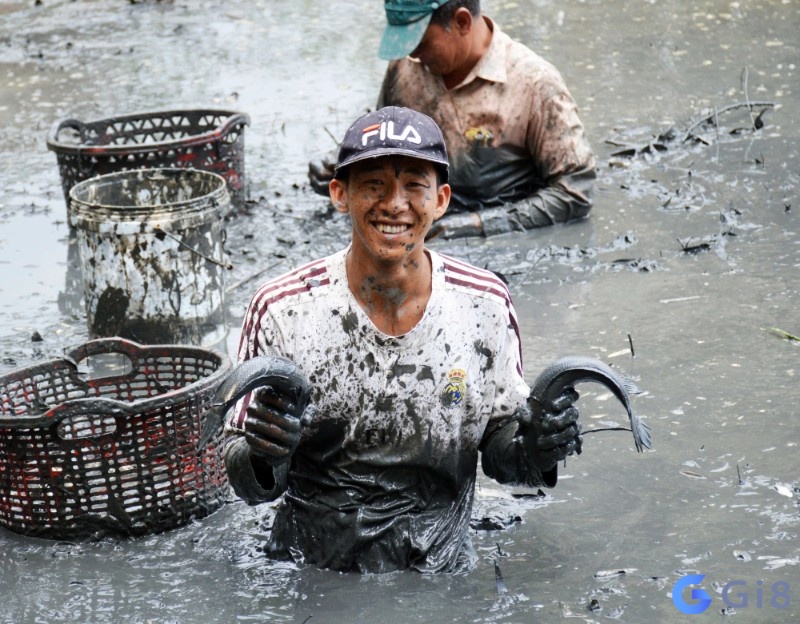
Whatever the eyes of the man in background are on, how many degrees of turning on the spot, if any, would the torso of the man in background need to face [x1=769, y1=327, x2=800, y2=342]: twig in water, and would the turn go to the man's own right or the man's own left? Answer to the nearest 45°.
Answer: approximately 90° to the man's own left

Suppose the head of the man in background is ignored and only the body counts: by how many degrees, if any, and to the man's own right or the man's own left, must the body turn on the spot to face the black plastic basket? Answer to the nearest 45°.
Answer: approximately 45° to the man's own right

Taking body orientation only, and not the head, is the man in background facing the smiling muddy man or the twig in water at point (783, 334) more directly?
the smiling muddy man

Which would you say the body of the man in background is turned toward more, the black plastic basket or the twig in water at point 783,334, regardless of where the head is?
the black plastic basket

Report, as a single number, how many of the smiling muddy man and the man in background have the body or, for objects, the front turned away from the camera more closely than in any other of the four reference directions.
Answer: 0

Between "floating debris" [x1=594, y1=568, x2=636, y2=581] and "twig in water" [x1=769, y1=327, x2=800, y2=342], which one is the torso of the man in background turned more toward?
the floating debris

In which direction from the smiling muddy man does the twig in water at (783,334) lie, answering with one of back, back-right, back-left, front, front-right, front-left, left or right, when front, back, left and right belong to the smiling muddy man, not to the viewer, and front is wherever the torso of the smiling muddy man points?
back-left

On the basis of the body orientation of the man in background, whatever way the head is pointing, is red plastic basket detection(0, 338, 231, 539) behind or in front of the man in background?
in front

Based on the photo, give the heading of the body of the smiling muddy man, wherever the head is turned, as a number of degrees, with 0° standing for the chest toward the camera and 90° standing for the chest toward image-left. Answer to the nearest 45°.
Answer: approximately 0°

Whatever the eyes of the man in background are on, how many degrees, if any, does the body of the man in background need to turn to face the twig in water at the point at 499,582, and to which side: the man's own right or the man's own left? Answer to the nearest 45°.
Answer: approximately 45° to the man's own left

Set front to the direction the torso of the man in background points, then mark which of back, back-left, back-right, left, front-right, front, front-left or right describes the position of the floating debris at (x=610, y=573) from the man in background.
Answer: front-left

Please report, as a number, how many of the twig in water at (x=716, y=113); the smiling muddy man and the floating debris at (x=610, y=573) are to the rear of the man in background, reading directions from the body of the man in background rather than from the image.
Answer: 1

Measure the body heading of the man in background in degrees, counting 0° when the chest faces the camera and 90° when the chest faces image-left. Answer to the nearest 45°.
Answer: approximately 45°
